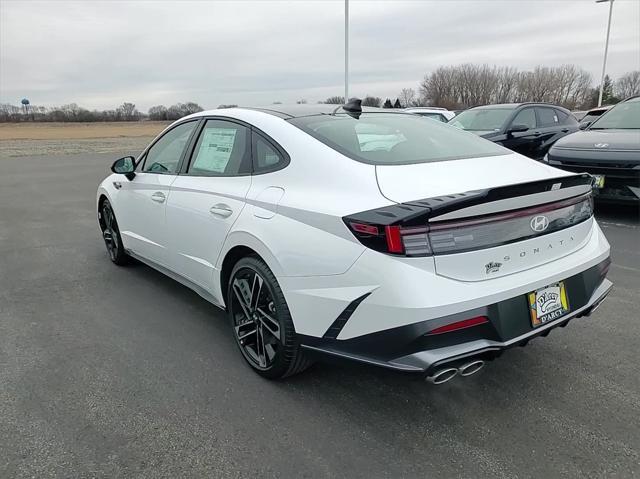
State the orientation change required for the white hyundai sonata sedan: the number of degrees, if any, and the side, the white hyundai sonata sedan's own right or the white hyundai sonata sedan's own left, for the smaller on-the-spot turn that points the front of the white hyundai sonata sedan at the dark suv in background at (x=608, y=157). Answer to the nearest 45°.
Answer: approximately 90° to the white hyundai sonata sedan's own right

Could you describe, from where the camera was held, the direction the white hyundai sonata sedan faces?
facing away from the viewer and to the left of the viewer

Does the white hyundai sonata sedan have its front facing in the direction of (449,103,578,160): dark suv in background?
no

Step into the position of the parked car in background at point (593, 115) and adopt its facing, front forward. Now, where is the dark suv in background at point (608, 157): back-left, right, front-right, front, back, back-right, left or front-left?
front-left

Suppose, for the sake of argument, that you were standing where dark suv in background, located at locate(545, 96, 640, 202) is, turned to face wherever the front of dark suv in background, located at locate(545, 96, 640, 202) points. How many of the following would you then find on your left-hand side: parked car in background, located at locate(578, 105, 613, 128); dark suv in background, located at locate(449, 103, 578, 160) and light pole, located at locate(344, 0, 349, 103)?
0

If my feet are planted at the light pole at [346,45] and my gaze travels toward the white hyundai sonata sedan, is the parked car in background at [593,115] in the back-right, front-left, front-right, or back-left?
front-left

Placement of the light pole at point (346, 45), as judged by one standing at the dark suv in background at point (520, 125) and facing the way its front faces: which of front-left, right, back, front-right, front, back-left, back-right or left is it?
right

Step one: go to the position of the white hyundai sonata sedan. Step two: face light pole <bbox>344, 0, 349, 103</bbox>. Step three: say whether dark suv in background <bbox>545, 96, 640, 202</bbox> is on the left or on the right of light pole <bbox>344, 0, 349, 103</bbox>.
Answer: right

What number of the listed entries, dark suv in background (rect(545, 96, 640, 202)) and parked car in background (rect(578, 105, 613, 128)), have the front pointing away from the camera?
0

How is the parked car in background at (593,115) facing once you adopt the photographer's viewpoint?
facing the viewer and to the left of the viewer

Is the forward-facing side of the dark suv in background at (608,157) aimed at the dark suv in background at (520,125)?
no

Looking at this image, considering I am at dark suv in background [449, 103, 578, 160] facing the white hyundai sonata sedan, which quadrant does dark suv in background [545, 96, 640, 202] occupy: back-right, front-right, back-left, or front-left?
front-left

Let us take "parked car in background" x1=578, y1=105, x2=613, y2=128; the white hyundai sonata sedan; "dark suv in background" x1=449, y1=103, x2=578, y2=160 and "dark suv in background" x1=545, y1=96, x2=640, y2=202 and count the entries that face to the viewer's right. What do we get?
0

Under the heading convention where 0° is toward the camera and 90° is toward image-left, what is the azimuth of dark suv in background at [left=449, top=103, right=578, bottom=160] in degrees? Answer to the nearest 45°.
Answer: approximately 45°

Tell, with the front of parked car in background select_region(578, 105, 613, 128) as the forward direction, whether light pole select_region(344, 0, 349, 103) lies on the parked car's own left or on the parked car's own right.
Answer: on the parked car's own right

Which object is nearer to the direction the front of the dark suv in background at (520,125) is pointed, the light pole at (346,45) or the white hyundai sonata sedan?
the white hyundai sonata sedan

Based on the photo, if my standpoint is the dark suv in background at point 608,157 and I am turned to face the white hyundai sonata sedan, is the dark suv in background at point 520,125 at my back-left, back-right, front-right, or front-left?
back-right
